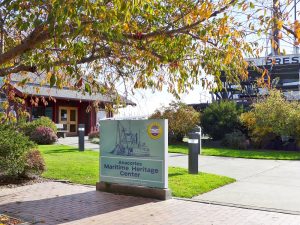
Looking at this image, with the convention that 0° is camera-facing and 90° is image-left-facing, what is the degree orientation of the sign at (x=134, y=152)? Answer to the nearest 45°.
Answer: approximately 45°

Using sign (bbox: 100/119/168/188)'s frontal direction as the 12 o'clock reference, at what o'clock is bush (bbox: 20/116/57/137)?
The bush is roughly at 4 o'clock from the sign.

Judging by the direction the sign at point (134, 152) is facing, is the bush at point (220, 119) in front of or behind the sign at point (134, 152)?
behind

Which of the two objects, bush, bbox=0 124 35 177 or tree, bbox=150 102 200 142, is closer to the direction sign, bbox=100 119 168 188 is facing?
the bush

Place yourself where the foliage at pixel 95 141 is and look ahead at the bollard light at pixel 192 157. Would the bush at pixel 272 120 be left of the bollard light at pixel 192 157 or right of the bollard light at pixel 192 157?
left

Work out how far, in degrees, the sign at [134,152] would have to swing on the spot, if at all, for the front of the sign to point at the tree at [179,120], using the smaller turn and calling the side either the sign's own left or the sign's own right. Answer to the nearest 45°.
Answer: approximately 135° to the sign's own right

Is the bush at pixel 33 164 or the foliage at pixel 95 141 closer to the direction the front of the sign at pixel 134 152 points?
the bush

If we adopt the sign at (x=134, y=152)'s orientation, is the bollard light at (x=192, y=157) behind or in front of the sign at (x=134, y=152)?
behind

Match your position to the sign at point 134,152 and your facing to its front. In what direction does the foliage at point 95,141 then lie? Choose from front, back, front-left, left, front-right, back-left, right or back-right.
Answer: back-right

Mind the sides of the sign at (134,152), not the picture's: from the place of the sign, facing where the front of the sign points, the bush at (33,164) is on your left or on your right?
on your right
